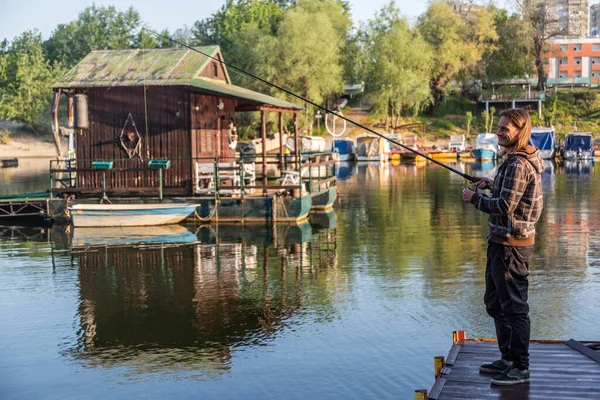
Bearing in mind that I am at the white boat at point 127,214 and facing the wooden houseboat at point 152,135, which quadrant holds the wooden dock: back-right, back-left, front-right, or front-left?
back-right

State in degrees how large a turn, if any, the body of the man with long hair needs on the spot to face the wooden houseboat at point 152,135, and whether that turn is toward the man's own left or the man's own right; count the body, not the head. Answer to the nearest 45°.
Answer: approximately 45° to the man's own right

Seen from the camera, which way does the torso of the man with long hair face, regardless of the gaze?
to the viewer's left

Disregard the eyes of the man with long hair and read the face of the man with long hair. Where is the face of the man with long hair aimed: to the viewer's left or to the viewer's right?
to the viewer's left

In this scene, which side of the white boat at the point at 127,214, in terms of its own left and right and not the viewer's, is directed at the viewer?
right
